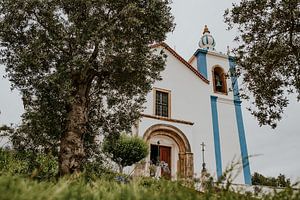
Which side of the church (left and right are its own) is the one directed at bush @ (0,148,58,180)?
right

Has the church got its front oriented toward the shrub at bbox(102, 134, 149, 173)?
no

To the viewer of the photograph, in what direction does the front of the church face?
facing the viewer and to the right of the viewer
